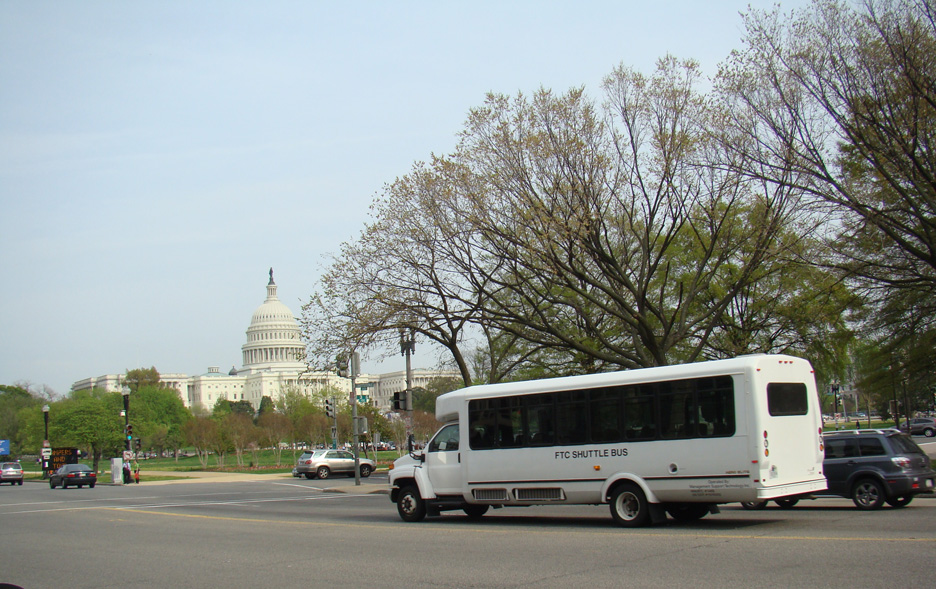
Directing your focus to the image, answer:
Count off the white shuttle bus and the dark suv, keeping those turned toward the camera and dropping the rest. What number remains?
0

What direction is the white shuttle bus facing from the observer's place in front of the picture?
facing away from the viewer and to the left of the viewer

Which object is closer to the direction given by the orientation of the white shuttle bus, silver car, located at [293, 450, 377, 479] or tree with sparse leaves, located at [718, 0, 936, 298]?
the silver car

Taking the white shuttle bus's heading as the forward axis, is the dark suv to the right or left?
on its right

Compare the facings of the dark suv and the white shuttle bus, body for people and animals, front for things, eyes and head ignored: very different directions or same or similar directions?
same or similar directions

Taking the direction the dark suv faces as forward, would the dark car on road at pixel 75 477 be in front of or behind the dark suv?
in front

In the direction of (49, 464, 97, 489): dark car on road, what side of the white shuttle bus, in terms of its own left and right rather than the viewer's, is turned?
front

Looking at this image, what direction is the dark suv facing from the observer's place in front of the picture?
facing away from the viewer and to the left of the viewer

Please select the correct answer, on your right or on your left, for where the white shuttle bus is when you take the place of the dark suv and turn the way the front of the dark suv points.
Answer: on your left
